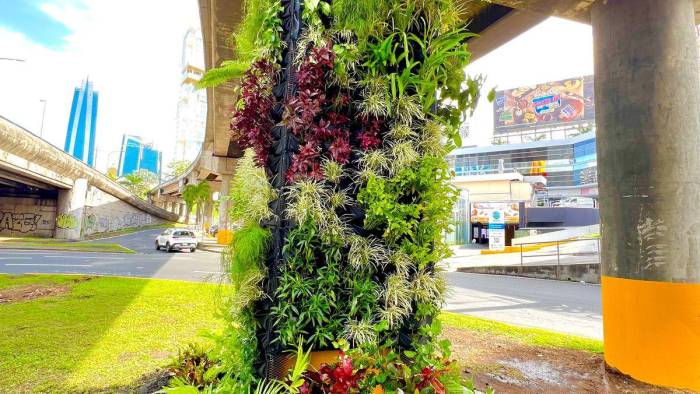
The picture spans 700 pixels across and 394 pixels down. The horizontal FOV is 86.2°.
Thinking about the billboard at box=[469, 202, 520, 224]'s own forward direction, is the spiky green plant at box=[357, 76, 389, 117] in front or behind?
in front

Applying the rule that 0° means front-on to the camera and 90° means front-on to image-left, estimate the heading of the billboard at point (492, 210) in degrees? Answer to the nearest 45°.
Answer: approximately 0°

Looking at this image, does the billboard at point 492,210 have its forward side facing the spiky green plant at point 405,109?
yes

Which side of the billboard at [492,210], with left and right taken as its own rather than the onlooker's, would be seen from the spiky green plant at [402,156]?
front

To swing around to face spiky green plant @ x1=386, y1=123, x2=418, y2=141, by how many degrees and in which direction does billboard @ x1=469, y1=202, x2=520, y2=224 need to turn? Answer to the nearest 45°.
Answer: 0° — it already faces it

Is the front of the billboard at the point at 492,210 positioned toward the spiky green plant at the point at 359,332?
yes

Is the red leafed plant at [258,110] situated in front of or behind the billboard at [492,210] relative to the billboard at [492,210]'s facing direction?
in front

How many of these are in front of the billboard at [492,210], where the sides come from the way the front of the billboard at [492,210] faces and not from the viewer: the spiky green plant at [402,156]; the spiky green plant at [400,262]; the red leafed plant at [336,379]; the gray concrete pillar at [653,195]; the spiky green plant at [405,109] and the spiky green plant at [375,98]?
6

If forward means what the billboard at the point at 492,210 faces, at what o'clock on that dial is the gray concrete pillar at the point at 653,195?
The gray concrete pillar is roughly at 12 o'clock from the billboard.

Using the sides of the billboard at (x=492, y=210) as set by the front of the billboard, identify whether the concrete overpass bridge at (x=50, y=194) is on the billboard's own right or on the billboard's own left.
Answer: on the billboard's own right

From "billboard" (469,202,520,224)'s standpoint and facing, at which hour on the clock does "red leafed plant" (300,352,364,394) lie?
The red leafed plant is roughly at 12 o'clock from the billboard.

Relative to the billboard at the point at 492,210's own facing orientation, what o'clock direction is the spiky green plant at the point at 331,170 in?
The spiky green plant is roughly at 12 o'clock from the billboard.

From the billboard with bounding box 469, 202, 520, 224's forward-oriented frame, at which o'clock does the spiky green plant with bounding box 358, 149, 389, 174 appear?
The spiky green plant is roughly at 12 o'clock from the billboard.

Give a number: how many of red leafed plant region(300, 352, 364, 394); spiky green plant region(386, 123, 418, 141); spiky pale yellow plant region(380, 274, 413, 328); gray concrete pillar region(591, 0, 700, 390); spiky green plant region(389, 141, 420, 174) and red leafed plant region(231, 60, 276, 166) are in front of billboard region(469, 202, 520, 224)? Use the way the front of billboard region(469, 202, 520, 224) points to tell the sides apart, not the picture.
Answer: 6

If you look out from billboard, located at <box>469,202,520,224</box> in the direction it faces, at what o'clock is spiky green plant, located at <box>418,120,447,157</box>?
The spiky green plant is roughly at 12 o'clock from the billboard.
